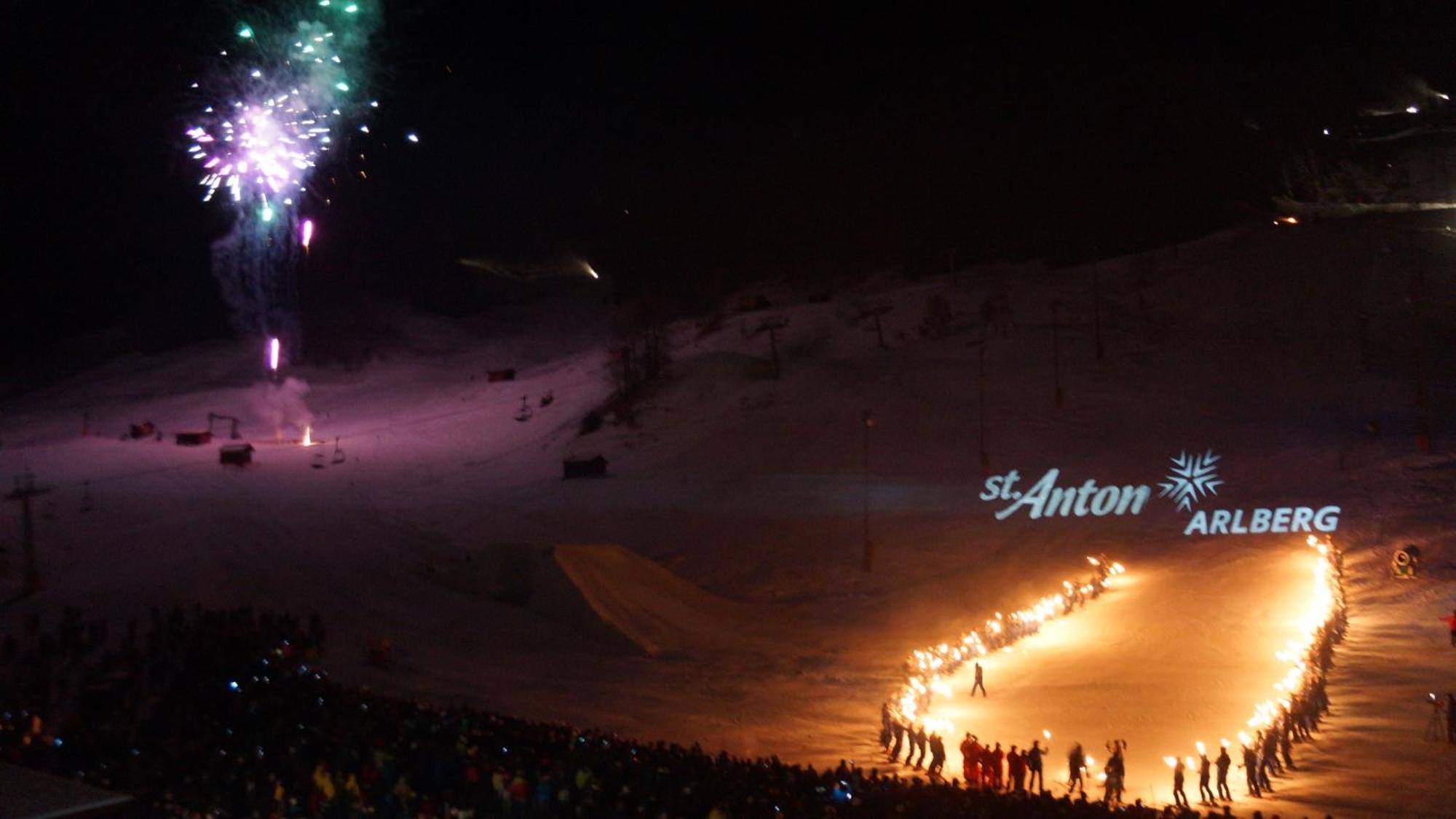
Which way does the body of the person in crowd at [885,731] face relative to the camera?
to the viewer's right

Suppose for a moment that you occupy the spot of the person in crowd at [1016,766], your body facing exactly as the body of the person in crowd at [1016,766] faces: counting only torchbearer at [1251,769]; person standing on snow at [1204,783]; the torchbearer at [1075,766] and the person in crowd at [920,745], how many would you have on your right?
3

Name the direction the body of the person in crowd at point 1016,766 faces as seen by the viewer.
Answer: away from the camera

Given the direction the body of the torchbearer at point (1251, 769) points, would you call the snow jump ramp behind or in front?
in front

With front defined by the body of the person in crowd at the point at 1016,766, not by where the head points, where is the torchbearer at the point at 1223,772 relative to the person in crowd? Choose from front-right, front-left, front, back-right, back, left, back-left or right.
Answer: right

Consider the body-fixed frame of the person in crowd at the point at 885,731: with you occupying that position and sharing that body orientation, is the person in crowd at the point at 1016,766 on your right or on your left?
on your right
